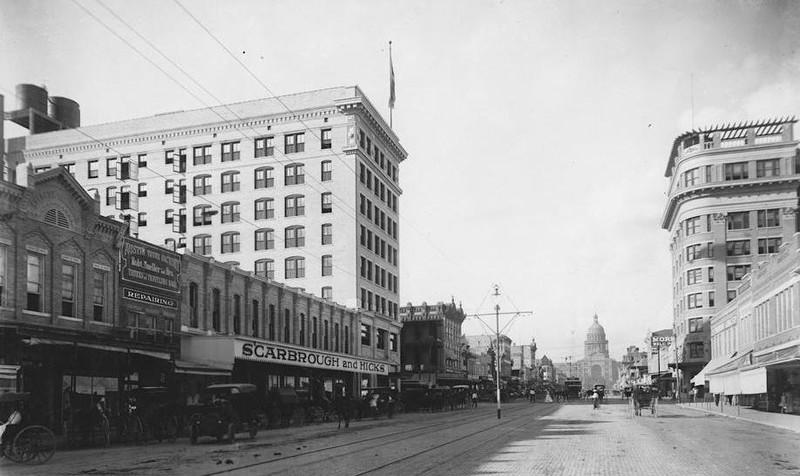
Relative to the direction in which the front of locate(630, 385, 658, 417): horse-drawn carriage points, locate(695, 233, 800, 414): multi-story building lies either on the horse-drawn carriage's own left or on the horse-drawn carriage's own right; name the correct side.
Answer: on the horse-drawn carriage's own right

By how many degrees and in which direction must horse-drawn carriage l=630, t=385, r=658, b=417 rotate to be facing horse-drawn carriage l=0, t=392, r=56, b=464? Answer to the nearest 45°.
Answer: approximately 180°

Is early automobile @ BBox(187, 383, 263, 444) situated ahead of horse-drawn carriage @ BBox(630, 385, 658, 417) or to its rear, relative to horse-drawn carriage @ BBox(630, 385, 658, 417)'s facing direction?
to the rear

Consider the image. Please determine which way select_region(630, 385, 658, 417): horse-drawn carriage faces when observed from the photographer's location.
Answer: facing away from the viewer
